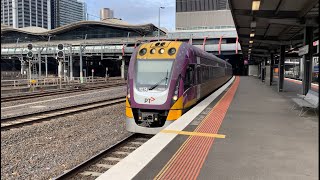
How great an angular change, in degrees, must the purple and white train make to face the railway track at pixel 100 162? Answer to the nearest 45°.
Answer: approximately 45° to its left

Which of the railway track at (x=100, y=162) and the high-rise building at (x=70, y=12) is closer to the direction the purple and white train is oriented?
the railway track

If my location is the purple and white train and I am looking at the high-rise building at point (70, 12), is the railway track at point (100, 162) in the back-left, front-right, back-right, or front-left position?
back-left

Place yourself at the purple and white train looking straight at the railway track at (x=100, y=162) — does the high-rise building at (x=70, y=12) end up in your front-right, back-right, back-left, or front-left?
back-right

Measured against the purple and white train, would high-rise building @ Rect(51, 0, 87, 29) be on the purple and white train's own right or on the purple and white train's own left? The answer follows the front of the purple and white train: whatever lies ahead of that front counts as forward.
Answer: on the purple and white train's own right

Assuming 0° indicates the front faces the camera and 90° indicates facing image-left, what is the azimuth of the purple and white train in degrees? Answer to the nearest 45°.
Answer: approximately 45°
